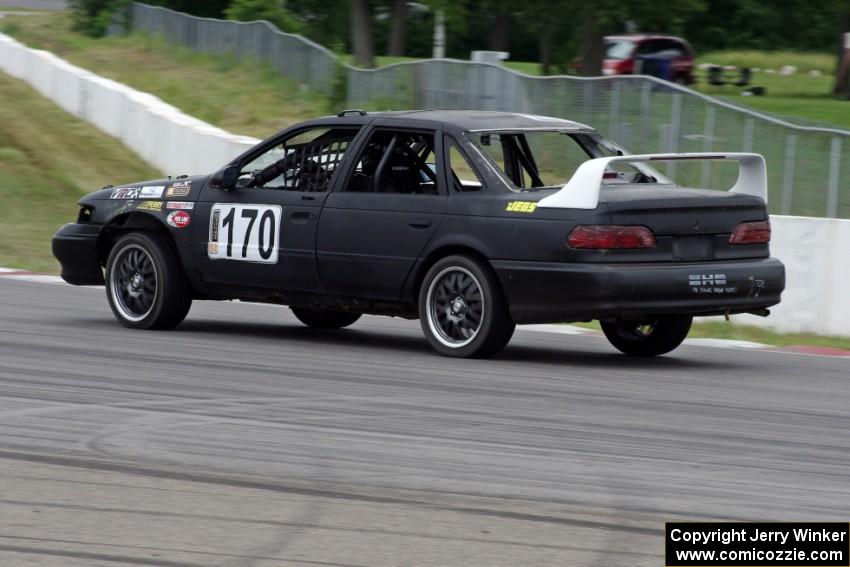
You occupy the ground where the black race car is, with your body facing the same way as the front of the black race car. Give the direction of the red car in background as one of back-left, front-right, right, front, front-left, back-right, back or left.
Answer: front-right

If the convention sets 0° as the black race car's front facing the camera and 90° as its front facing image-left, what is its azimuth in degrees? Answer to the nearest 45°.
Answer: approximately 135°

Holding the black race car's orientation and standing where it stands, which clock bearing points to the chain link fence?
The chain link fence is roughly at 2 o'clock from the black race car.
